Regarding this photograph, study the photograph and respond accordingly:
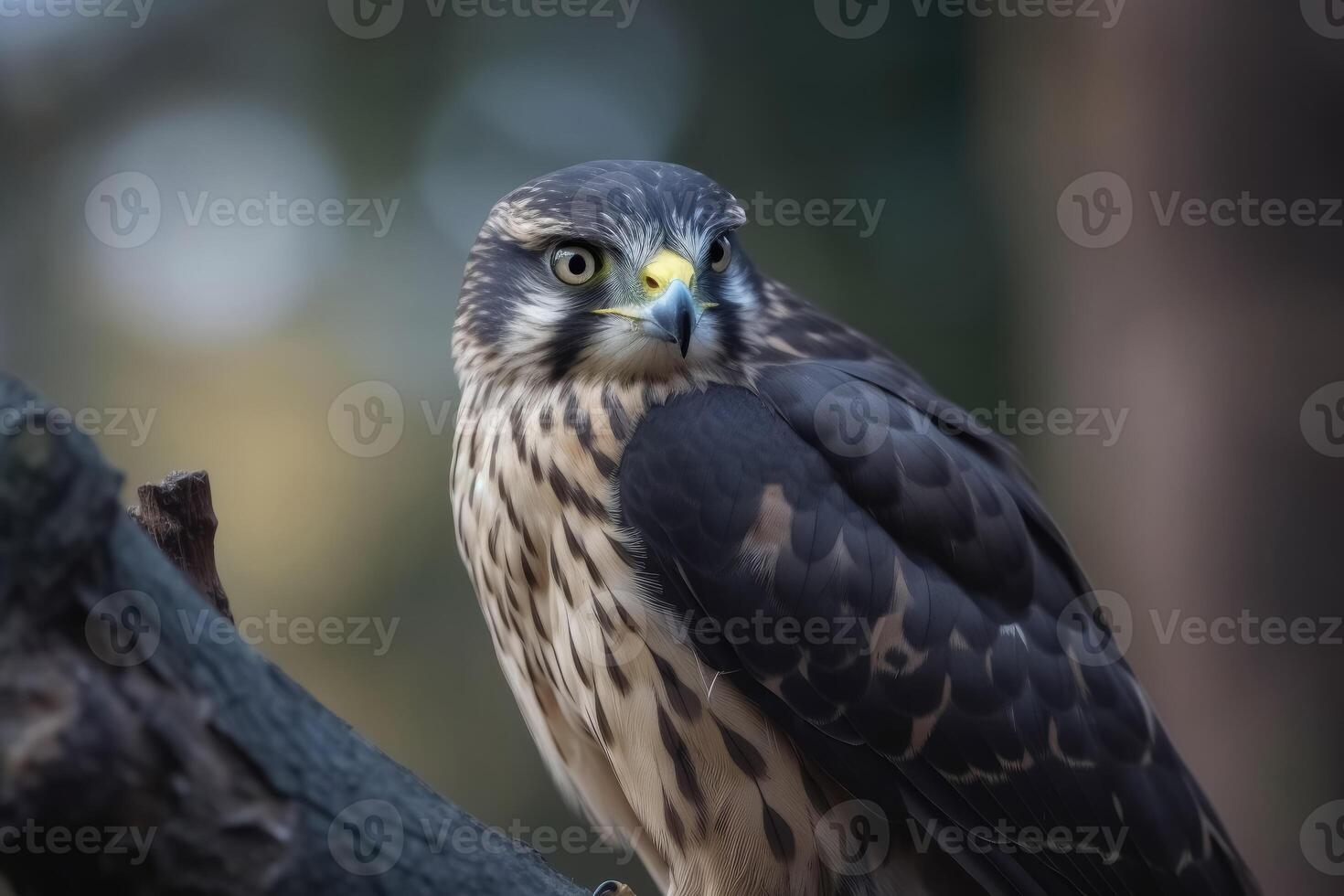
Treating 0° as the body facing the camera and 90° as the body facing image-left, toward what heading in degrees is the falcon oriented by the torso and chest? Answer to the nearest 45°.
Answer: approximately 45°
